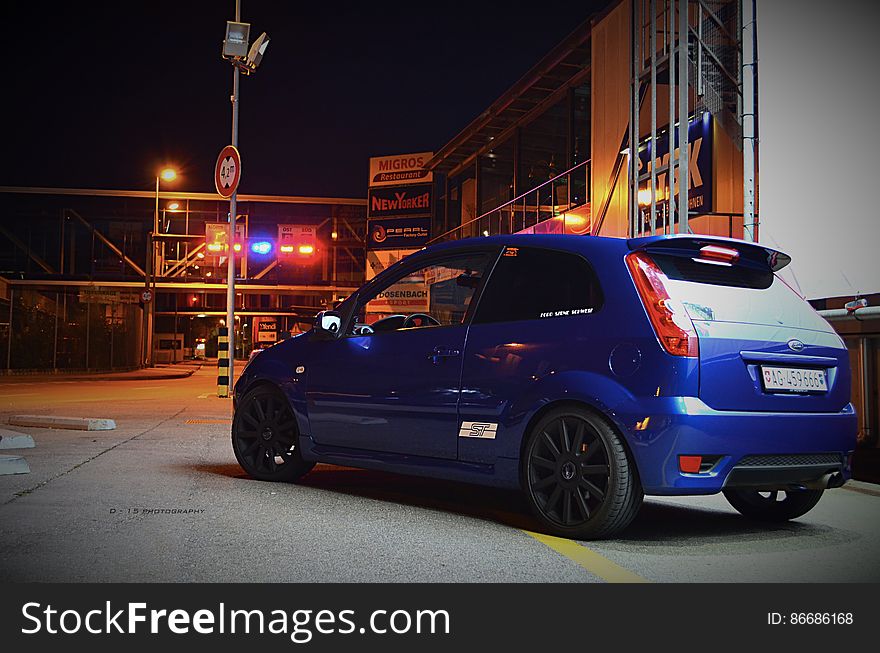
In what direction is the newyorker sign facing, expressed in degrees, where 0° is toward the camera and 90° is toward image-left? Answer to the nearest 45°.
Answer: approximately 0°

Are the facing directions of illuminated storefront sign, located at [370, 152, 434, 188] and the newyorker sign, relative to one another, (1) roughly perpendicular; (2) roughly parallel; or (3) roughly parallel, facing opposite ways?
roughly parallel

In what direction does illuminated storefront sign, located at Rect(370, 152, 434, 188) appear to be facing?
toward the camera

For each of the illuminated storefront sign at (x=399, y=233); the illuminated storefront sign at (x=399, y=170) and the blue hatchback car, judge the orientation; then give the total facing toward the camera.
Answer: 2

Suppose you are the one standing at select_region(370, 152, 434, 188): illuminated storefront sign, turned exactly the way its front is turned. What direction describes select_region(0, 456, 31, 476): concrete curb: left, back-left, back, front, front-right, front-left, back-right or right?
front

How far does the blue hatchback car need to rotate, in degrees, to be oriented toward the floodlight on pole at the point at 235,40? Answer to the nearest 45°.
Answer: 0° — it already faces it

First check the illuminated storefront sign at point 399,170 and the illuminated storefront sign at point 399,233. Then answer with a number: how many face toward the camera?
2

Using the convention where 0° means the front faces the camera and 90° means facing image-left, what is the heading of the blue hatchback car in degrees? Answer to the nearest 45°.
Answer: approximately 135°

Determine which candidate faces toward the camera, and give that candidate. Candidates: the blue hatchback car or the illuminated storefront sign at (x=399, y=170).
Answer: the illuminated storefront sign

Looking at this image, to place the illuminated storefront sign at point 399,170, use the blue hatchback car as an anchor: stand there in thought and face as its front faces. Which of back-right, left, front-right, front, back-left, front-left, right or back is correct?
front-right

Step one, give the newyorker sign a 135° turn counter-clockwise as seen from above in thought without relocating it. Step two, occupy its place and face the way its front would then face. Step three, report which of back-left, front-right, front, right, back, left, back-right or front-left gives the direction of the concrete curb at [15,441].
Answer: back-right

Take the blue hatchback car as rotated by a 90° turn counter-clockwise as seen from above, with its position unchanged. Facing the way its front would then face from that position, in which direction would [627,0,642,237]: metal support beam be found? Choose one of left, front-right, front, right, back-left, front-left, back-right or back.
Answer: back-right

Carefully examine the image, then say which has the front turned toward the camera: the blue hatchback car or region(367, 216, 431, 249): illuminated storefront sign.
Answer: the illuminated storefront sign

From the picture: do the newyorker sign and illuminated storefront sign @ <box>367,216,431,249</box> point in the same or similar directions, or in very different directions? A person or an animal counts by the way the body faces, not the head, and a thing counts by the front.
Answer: same or similar directions

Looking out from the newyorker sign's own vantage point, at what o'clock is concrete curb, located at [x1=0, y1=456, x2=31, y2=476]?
The concrete curb is roughly at 12 o'clock from the newyorker sign.

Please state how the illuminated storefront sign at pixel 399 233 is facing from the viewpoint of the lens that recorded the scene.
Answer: facing the viewer
